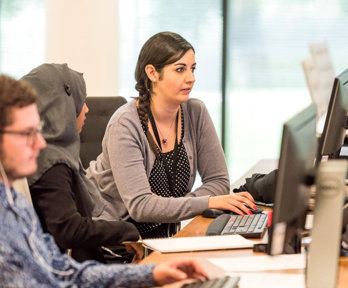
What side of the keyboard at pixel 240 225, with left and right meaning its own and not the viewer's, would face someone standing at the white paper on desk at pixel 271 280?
left

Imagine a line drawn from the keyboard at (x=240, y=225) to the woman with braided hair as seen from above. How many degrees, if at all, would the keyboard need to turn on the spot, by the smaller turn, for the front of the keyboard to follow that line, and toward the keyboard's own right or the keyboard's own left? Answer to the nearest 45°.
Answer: approximately 45° to the keyboard's own right

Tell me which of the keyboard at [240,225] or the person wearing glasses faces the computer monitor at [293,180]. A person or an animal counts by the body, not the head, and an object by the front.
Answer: the person wearing glasses

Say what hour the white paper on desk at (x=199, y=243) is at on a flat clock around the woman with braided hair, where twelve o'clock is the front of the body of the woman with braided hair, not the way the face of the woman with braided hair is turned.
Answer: The white paper on desk is roughly at 1 o'clock from the woman with braided hair.

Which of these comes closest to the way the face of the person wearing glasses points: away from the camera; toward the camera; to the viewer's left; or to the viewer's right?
to the viewer's right

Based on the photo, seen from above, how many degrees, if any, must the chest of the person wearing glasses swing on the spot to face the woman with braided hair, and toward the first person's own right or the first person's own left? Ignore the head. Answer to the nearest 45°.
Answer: approximately 90° to the first person's own left

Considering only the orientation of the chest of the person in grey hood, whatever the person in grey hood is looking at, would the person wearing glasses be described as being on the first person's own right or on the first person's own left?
on the first person's own right

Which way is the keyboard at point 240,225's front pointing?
to the viewer's left

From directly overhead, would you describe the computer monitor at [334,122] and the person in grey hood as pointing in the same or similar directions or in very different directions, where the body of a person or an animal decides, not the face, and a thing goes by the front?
very different directions

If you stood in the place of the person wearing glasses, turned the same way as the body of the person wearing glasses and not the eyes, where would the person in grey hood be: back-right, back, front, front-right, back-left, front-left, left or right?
left

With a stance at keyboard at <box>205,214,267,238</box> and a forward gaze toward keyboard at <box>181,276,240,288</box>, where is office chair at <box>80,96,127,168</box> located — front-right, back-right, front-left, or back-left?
back-right

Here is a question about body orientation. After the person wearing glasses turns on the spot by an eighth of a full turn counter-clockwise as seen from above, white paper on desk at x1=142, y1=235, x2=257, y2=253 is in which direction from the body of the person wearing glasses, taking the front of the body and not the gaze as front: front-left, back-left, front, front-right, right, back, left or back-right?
front

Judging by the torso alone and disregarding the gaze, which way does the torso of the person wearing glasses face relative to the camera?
to the viewer's right

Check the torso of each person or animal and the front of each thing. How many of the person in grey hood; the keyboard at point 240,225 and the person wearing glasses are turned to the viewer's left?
1

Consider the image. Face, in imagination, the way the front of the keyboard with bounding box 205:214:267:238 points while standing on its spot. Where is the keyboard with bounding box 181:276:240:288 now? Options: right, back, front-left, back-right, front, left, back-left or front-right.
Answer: left

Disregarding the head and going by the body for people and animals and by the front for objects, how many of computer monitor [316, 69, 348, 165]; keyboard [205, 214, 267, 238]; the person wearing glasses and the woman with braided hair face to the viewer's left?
2

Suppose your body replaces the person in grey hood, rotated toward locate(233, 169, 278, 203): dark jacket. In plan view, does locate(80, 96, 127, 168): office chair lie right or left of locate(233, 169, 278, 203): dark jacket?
left

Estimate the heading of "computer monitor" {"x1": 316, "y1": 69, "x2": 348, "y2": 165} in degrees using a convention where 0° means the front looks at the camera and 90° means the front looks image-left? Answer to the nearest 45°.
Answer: approximately 90°
